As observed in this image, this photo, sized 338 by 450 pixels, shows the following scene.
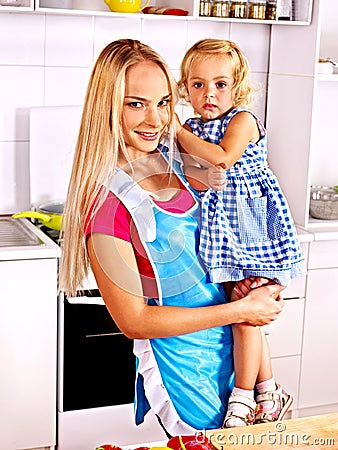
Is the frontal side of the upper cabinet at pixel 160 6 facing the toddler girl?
yes

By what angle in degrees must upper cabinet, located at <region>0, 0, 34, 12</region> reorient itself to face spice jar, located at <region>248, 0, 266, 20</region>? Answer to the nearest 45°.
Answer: approximately 90° to its left

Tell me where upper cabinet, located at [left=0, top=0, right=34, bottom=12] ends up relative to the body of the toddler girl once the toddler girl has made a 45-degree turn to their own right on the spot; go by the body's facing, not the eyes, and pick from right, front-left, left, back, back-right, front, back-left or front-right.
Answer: front-right

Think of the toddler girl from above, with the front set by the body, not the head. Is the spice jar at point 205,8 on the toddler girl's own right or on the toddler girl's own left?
on the toddler girl's own right

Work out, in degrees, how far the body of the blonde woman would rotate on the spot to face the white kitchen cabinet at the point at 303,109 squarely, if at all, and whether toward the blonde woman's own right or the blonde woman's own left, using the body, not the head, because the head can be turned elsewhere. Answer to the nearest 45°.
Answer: approximately 135° to the blonde woman's own left

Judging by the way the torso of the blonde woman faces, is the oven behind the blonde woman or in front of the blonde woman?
behind

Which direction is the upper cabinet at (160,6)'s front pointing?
toward the camera

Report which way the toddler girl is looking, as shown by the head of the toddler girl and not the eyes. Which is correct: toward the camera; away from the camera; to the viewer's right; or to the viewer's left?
toward the camera

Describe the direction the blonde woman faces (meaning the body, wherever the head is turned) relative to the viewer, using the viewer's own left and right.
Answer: facing the viewer and to the right of the viewer

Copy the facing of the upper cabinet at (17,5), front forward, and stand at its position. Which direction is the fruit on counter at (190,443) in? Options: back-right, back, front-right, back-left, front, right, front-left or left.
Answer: front

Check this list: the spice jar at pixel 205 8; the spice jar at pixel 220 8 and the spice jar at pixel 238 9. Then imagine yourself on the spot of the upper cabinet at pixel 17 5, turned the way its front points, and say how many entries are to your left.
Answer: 3

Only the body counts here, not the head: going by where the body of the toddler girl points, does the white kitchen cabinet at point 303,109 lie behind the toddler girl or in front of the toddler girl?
behind
